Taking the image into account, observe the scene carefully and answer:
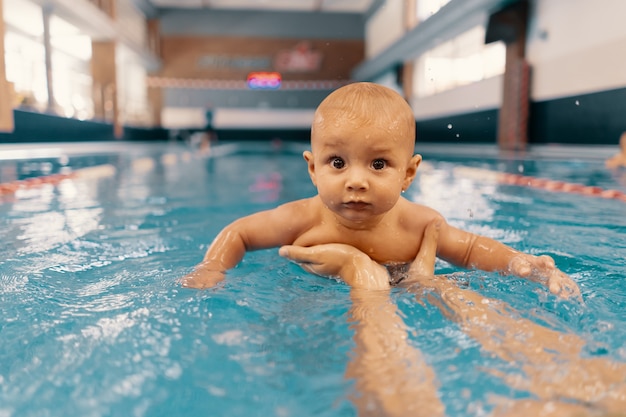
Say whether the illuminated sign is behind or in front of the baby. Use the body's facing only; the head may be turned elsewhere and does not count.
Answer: behind

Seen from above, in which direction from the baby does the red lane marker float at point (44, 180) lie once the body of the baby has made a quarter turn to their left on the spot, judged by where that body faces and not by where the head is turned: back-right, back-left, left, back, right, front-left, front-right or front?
back-left

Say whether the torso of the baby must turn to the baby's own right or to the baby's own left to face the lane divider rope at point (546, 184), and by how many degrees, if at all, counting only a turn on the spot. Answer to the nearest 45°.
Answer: approximately 135° to the baby's own left

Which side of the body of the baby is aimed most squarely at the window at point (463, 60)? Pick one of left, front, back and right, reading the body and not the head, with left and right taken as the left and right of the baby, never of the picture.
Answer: back

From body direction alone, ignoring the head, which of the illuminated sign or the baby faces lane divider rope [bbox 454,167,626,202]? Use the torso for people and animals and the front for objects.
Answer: the illuminated sign

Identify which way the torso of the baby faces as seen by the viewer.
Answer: toward the camera

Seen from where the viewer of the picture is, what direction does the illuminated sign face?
facing the viewer

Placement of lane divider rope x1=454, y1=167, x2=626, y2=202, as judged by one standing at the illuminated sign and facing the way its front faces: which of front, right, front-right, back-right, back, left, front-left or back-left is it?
front

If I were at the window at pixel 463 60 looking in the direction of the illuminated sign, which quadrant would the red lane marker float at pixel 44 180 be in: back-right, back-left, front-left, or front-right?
back-left

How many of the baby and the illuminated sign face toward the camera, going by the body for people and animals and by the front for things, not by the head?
2

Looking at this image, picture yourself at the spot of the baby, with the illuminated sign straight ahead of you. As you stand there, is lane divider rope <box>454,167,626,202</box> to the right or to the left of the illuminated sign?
right

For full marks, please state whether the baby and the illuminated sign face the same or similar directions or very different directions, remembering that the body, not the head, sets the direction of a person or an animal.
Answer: same or similar directions

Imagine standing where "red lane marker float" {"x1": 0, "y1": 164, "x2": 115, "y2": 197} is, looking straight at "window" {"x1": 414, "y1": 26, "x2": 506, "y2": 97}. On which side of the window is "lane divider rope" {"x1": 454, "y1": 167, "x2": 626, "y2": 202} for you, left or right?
right

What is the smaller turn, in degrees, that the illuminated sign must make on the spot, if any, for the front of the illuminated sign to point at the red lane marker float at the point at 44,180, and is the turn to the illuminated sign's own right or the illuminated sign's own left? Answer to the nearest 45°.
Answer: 0° — it already faces it
